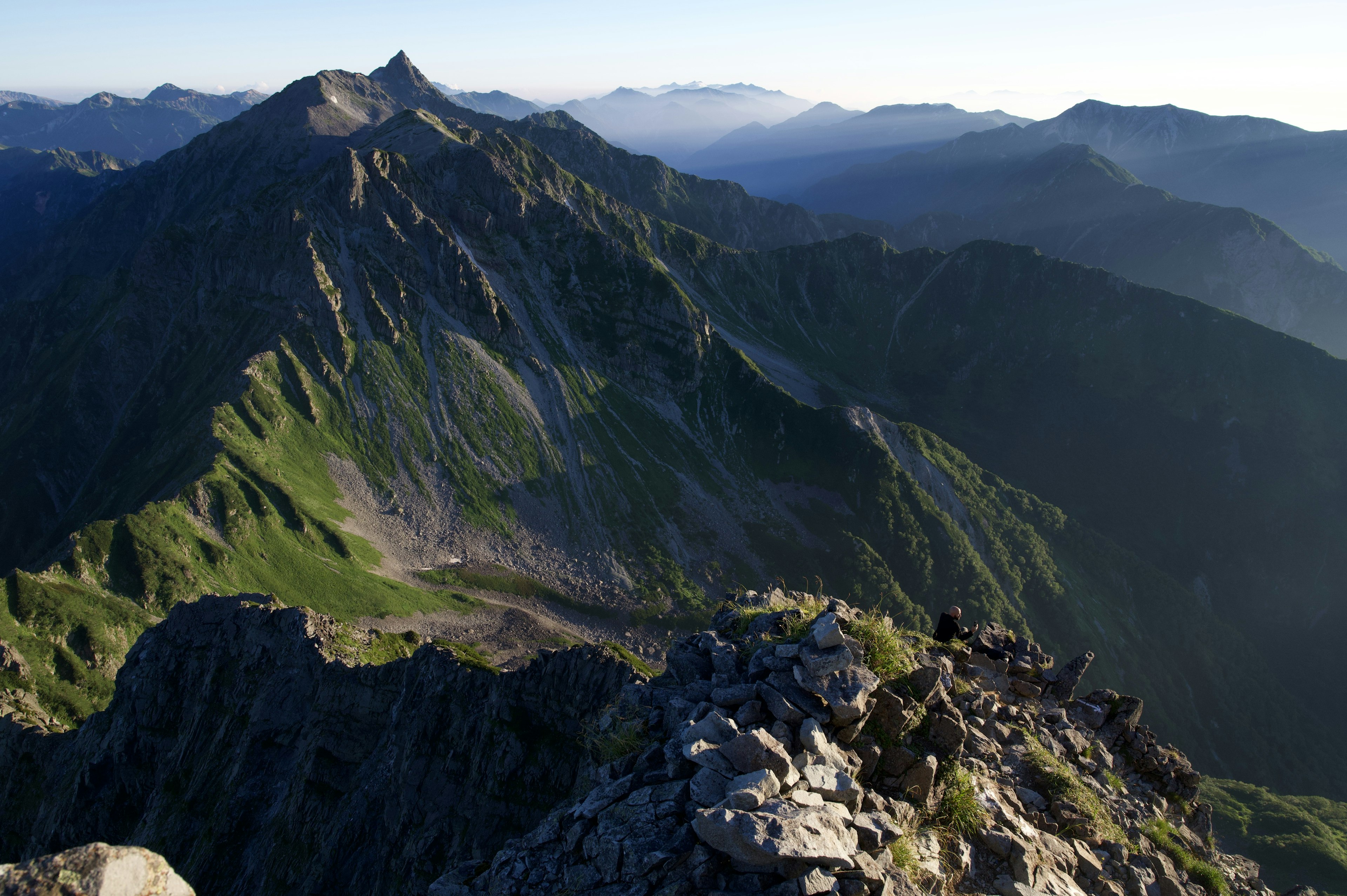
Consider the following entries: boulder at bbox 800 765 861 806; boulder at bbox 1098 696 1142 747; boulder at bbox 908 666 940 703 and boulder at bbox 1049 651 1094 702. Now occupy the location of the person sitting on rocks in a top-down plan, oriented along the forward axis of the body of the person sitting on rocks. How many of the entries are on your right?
2

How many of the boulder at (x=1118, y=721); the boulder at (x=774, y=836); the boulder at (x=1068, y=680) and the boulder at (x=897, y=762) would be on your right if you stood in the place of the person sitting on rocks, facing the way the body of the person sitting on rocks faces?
2
